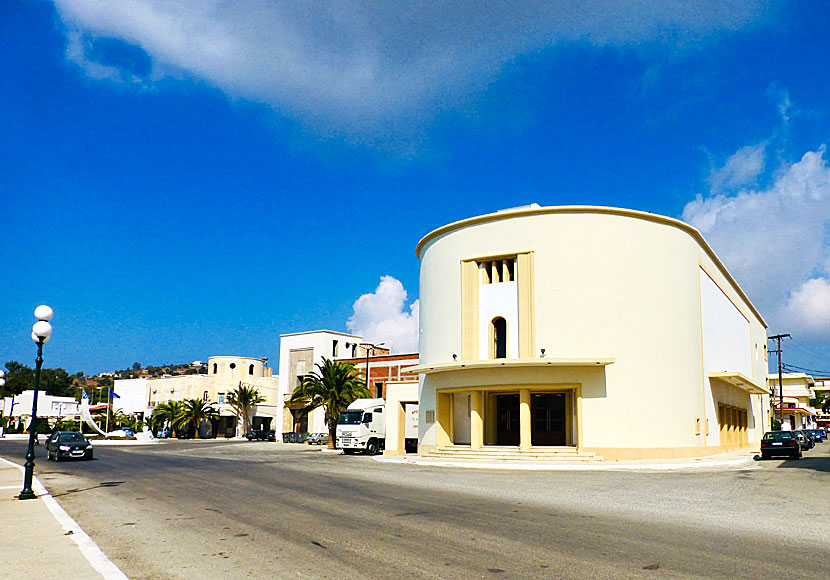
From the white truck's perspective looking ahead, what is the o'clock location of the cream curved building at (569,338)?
The cream curved building is roughly at 9 o'clock from the white truck.

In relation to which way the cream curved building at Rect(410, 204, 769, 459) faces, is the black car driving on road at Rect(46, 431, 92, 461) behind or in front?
in front

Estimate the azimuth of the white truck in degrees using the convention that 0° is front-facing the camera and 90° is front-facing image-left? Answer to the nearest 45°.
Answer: approximately 45°

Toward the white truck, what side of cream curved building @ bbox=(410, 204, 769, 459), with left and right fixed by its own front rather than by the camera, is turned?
right

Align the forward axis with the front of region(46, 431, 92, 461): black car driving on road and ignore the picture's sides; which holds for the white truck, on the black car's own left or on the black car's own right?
on the black car's own left

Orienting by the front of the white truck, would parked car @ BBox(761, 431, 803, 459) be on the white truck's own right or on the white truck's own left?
on the white truck's own left
